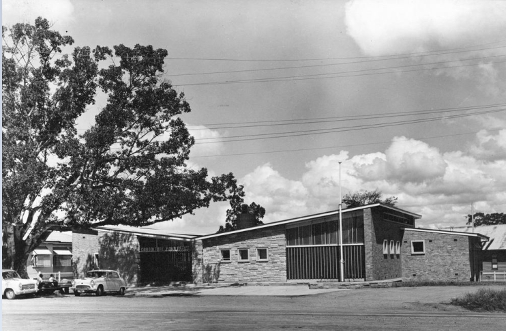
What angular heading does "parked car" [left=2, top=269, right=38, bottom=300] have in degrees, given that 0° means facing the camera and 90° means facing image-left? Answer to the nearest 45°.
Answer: approximately 315°

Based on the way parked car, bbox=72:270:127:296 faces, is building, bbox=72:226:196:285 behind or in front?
behind

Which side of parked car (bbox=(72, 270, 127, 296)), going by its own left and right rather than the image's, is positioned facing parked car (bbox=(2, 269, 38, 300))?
front

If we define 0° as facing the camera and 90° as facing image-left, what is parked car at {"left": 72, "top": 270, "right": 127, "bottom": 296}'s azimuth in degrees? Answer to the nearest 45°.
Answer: approximately 45°

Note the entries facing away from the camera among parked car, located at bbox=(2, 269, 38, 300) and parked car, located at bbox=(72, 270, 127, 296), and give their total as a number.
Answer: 0

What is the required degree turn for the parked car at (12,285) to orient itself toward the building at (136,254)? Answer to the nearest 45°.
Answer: approximately 90° to its left

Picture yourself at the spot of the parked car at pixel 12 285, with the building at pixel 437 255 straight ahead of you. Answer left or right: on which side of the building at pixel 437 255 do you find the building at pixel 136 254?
left

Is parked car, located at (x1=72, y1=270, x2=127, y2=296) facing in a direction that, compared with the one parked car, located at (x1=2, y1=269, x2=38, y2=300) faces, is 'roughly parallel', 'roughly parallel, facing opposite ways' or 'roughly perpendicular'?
roughly perpendicular

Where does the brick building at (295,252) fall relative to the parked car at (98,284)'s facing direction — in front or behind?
behind
